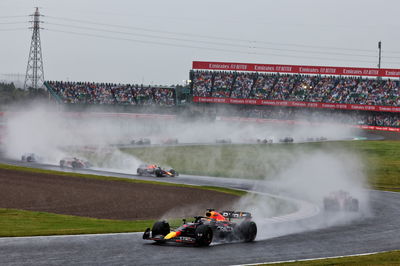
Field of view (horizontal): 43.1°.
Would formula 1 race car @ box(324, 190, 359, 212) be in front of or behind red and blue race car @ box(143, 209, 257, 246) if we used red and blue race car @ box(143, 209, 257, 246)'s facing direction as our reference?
behind

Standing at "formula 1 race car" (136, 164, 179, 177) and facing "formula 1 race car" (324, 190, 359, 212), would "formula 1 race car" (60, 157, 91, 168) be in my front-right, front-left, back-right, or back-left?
back-right

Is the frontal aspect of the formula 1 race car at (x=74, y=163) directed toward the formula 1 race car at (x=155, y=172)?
yes

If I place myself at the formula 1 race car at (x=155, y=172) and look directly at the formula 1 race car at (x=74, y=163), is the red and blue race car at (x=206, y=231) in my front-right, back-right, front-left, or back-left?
back-left

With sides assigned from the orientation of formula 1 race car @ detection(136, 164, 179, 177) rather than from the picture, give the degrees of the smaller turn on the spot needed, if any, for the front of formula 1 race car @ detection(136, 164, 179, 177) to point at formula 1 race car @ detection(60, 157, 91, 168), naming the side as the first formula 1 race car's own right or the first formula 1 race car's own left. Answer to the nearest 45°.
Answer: approximately 180°

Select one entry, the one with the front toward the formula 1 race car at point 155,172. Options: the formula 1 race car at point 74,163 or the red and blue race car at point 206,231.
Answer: the formula 1 race car at point 74,163

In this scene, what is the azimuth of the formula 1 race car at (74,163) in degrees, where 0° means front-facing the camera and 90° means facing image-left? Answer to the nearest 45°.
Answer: approximately 315°

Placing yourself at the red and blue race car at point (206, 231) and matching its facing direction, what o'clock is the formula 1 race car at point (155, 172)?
The formula 1 race car is roughly at 4 o'clock from the red and blue race car.
